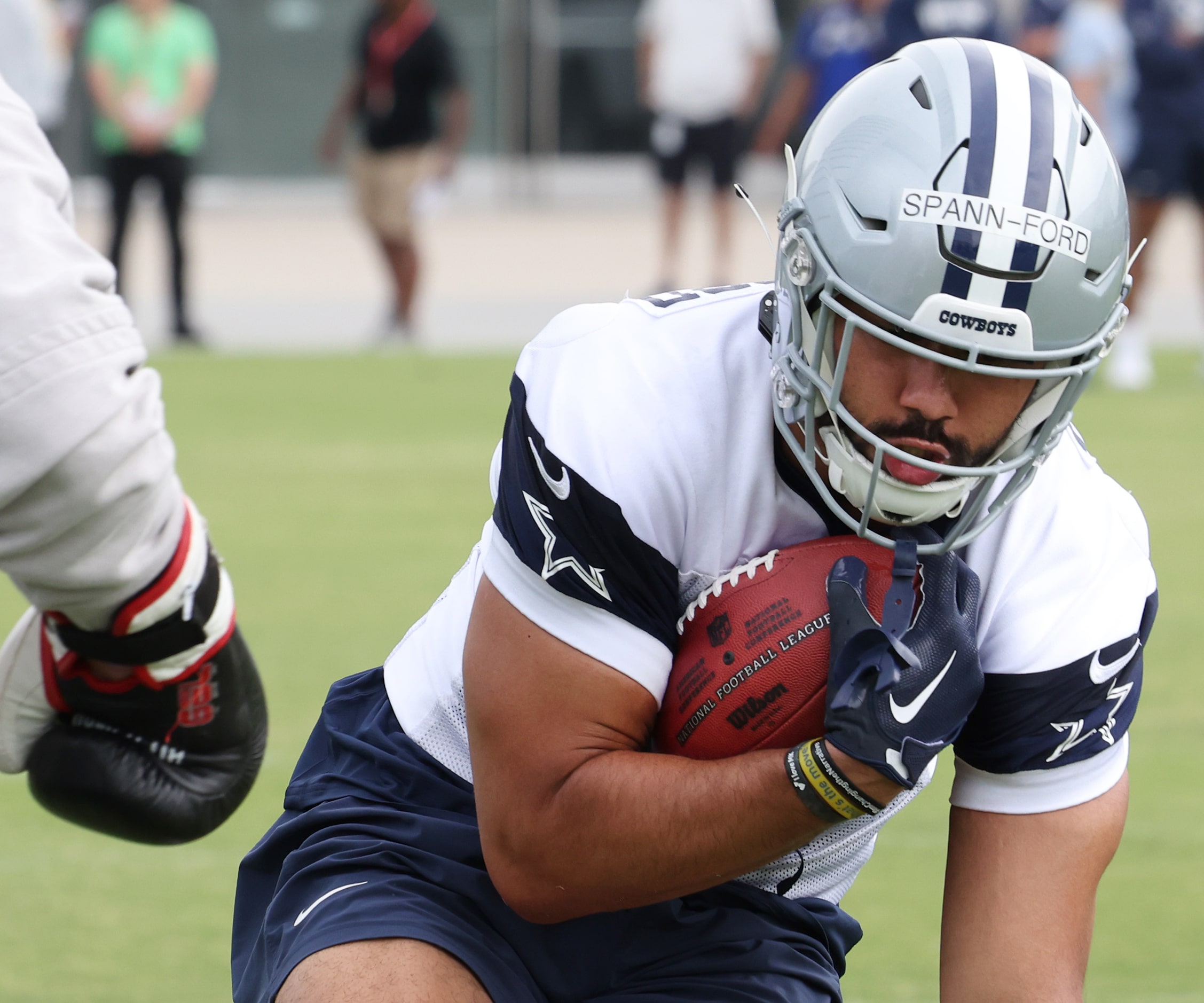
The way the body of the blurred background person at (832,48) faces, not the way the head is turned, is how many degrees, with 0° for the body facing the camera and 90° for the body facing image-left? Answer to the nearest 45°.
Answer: approximately 0°

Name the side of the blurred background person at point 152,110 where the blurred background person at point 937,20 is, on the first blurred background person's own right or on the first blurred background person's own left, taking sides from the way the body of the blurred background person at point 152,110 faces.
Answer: on the first blurred background person's own left

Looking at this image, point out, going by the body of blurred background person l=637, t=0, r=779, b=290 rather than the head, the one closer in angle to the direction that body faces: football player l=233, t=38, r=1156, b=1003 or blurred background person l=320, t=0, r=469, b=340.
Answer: the football player

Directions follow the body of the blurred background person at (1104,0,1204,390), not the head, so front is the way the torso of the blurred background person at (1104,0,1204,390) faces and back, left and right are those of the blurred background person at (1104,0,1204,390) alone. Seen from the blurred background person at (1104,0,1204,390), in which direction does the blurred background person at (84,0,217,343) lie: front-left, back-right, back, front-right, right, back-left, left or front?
right

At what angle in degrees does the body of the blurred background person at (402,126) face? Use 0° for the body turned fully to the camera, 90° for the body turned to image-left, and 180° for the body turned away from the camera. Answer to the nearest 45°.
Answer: approximately 45°

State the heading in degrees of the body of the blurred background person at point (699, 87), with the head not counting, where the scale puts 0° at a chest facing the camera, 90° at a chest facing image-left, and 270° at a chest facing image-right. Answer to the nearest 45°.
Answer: approximately 0°

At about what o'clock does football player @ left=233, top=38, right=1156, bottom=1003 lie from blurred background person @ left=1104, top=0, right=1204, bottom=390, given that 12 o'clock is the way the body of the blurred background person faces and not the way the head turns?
The football player is roughly at 12 o'clock from the blurred background person.
